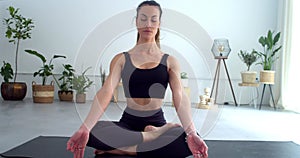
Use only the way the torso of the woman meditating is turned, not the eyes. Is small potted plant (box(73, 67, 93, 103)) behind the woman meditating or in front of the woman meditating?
behind

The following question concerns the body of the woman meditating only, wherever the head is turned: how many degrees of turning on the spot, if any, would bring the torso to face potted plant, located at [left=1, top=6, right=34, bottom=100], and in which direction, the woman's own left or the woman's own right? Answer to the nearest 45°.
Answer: approximately 135° to the woman's own right

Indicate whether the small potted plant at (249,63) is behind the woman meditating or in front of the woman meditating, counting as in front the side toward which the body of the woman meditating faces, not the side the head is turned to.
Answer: behind

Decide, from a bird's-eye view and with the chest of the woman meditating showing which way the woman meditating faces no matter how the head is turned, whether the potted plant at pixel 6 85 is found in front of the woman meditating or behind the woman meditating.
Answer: behind

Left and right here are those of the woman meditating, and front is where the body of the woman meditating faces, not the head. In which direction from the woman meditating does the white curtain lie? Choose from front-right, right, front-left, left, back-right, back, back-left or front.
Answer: back-left

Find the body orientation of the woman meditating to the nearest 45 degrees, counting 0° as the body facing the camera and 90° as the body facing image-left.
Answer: approximately 0°
